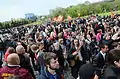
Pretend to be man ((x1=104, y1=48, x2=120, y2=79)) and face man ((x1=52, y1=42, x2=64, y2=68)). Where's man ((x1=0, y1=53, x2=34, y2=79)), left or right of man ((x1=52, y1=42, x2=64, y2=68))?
left

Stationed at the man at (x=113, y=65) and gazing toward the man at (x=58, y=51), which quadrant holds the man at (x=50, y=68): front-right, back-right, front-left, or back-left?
front-left

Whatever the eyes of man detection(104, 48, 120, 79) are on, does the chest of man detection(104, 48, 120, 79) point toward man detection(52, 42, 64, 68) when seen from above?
no

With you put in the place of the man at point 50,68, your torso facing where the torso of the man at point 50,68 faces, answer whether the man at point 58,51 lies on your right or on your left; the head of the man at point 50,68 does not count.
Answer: on your left
